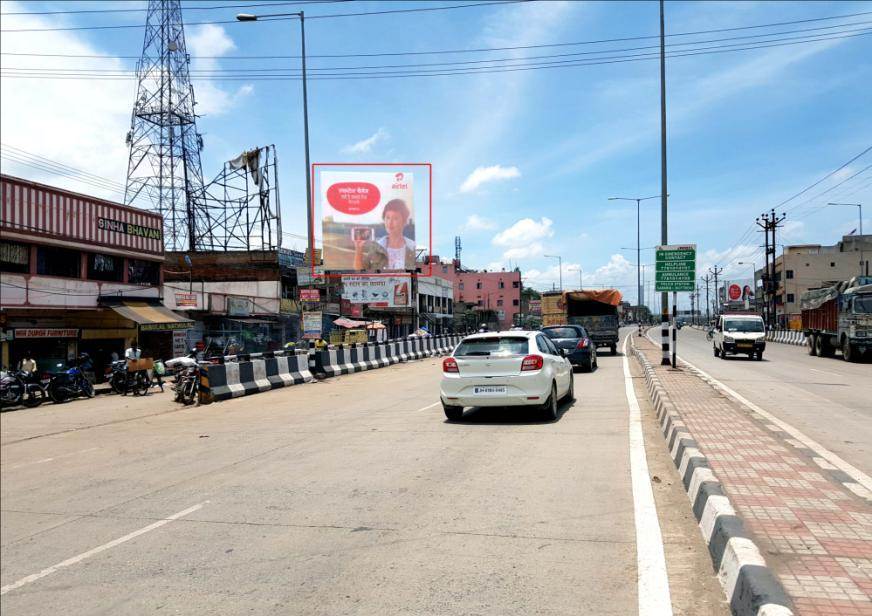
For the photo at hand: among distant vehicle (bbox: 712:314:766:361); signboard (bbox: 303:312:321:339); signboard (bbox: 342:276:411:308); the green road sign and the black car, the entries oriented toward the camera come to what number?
4

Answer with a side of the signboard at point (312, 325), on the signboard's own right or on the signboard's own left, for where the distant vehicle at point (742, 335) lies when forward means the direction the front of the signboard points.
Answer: on the signboard's own left

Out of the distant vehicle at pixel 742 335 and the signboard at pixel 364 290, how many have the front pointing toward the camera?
2

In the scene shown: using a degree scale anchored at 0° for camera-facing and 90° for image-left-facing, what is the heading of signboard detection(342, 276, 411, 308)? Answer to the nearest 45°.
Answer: approximately 0°

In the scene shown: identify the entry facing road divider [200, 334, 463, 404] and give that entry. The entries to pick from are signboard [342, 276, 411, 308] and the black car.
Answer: the signboard

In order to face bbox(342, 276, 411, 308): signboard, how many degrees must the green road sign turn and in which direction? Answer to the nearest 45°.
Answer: approximately 135° to its right

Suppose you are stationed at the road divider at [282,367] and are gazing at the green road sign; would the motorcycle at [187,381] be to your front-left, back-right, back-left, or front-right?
back-right

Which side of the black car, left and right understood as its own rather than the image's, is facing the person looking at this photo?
back

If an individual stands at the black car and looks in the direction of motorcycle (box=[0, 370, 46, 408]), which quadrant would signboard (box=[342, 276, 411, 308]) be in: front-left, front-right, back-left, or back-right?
back-right

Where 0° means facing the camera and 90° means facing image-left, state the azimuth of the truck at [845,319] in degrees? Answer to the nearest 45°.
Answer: approximately 315°

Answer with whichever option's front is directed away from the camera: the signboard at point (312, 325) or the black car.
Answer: the black car
